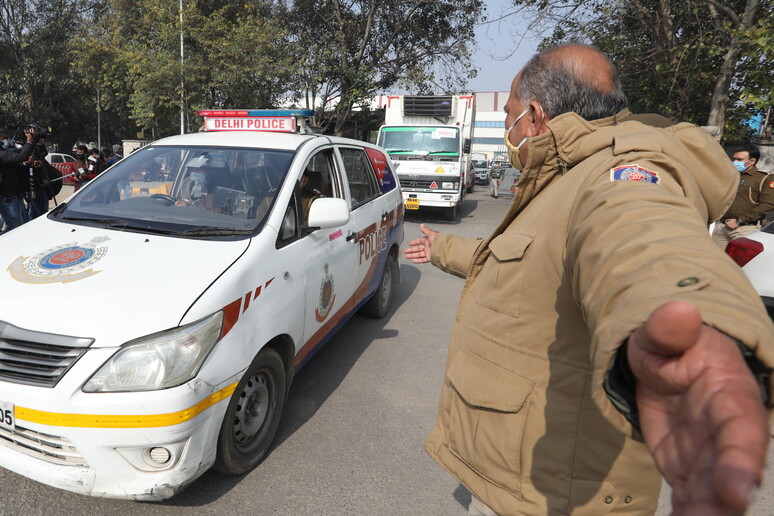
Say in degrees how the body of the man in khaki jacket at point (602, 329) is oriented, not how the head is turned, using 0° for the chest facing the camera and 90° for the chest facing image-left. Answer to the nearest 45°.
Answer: approximately 90°

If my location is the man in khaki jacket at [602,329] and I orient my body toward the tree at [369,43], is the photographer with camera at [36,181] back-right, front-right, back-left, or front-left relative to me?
front-left

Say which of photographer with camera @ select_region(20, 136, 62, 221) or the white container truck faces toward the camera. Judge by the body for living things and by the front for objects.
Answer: the white container truck

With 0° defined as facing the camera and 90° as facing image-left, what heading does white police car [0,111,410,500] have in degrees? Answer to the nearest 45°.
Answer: approximately 45°

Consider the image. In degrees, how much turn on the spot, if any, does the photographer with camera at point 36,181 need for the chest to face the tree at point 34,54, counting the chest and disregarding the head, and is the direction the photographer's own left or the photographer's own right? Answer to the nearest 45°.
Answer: approximately 90° to the photographer's own left

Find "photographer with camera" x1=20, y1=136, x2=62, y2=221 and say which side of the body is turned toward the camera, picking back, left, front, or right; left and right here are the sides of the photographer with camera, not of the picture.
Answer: right

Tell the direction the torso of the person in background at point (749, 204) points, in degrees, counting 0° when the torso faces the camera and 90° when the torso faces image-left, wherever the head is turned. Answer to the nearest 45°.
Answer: approximately 45°

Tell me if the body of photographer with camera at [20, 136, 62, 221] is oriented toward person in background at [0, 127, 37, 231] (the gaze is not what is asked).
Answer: no

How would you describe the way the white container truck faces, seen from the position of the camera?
facing the viewer

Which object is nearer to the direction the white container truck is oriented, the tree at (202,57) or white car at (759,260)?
the white car

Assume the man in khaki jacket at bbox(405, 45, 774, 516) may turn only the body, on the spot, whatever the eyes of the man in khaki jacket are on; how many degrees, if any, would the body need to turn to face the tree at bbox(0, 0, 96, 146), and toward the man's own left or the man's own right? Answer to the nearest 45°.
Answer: approximately 45° to the man's own right

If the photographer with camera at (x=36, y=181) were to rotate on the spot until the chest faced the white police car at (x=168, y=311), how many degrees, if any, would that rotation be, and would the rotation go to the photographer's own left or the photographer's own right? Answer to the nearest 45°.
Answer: approximately 90° to the photographer's own right
